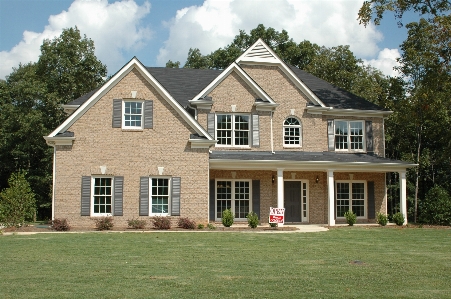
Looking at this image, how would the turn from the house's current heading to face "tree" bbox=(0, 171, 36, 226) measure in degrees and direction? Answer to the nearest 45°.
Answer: approximately 45° to its right

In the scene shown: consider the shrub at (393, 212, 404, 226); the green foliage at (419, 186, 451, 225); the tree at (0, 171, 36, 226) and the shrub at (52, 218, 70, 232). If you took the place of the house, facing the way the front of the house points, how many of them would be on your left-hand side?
2

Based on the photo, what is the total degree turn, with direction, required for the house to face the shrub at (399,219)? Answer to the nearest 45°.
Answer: approximately 90° to its left

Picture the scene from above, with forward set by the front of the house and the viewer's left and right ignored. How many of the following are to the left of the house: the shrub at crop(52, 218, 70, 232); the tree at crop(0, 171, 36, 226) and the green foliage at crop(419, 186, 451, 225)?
1

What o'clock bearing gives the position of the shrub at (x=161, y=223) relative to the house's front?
The shrub is roughly at 1 o'clock from the house.

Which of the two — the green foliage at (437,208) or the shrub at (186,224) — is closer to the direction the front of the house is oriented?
the shrub

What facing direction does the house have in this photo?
toward the camera

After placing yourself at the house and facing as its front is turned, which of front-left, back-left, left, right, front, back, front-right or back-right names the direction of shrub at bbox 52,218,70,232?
front-right
